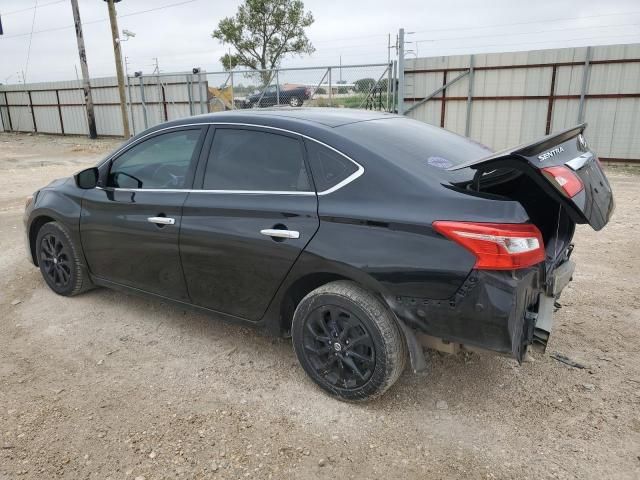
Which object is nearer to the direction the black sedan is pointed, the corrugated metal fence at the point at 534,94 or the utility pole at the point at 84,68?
the utility pole

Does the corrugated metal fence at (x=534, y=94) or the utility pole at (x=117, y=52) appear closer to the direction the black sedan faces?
the utility pole

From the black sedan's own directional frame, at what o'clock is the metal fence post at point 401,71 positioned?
The metal fence post is roughly at 2 o'clock from the black sedan.

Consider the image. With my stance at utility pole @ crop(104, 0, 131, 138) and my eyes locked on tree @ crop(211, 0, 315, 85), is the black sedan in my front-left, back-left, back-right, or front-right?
back-right

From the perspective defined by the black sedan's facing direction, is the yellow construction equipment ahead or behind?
ahead

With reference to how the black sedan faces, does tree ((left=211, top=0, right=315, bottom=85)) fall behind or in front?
in front

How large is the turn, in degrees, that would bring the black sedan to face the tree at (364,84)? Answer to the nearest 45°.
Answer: approximately 45° to its right

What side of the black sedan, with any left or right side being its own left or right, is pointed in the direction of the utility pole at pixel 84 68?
front

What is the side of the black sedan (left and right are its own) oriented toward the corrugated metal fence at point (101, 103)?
front

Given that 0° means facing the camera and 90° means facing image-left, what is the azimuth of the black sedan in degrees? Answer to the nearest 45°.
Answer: approximately 135°

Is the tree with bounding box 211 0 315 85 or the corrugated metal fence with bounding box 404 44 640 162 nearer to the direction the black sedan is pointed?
the tree

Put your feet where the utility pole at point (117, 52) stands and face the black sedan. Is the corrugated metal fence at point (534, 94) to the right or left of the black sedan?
left
